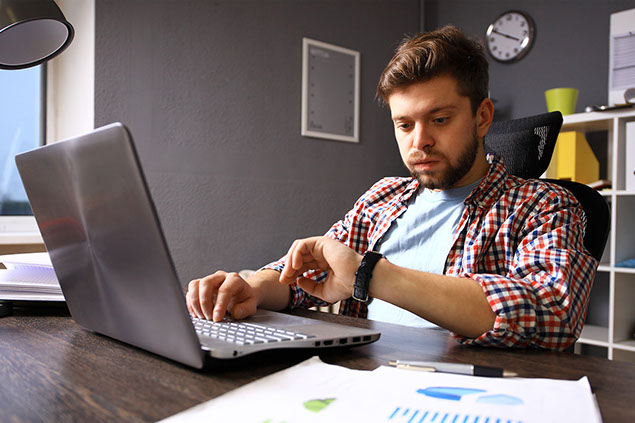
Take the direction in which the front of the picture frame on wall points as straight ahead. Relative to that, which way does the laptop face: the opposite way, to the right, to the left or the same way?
to the left

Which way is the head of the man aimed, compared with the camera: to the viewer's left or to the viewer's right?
to the viewer's left

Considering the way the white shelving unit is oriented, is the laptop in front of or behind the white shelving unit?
in front

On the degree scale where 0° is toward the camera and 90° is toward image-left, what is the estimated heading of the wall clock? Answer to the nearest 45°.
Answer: approximately 45°

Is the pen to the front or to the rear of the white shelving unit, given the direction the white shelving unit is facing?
to the front

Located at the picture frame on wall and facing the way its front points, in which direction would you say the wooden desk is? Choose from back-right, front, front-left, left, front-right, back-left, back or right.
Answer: front-right

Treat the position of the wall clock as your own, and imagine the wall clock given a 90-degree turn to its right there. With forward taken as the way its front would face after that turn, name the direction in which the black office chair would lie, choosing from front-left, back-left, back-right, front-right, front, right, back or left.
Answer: back-left

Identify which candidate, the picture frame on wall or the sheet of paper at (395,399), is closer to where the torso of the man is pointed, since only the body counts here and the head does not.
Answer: the sheet of paper

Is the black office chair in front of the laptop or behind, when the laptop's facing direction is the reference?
in front

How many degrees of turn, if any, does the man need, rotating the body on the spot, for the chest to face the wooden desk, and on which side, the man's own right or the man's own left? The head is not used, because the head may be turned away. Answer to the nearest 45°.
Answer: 0° — they already face it

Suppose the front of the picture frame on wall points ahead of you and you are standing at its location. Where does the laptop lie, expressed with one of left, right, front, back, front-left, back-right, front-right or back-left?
front-right

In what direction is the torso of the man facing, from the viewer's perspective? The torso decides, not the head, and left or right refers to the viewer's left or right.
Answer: facing the viewer and to the left of the viewer

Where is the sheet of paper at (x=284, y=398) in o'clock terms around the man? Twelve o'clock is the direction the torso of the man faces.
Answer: The sheet of paper is roughly at 11 o'clock from the man.

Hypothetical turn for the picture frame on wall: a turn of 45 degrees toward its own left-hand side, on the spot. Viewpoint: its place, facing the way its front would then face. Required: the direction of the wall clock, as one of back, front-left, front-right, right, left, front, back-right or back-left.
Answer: front

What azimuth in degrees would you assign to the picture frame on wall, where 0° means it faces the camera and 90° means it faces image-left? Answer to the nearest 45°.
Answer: approximately 315°

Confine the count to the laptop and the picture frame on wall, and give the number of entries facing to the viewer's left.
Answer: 0
